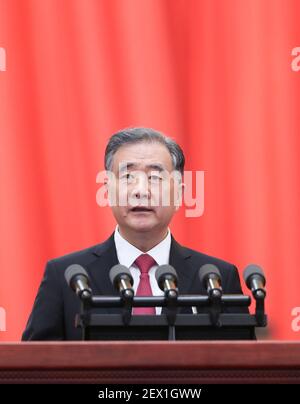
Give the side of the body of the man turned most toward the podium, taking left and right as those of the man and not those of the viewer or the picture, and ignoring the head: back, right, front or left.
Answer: front

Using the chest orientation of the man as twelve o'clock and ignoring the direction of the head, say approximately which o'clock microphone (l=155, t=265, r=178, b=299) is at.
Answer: The microphone is roughly at 12 o'clock from the man.

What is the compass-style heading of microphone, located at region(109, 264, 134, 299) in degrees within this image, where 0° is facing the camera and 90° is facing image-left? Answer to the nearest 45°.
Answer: approximately 135°

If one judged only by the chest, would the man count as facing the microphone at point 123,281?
yes

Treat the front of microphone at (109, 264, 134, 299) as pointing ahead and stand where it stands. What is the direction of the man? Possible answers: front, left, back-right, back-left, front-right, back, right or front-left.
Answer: front-right

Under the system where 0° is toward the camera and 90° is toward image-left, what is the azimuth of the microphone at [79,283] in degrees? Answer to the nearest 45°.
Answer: approximately 135°
